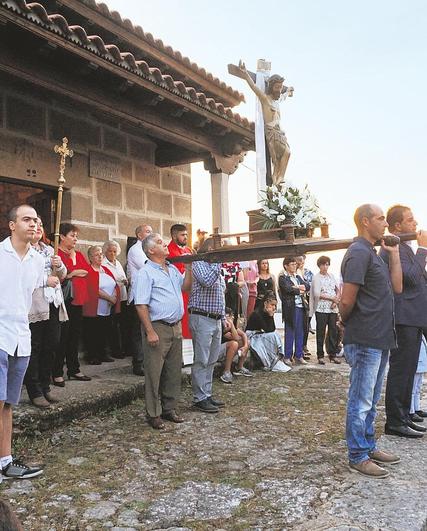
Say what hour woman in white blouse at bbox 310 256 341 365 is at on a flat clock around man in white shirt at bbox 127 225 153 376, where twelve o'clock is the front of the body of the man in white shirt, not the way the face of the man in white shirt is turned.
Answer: The woman in white blouse is roughly at 11 o'clock from the man in white shirt.

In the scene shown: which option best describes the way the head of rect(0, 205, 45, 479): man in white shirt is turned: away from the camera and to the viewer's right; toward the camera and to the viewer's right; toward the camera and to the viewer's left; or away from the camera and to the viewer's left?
toward the camera and to the viewer's right

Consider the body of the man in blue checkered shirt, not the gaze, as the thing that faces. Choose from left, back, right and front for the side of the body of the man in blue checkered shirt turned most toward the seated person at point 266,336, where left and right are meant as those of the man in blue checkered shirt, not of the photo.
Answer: left

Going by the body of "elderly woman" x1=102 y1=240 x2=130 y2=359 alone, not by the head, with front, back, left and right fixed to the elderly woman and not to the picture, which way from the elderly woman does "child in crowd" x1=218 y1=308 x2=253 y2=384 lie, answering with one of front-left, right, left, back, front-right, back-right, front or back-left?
front-left

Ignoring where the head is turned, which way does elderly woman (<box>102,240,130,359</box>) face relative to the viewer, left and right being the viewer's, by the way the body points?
facing the viewer and to the right of the viewer

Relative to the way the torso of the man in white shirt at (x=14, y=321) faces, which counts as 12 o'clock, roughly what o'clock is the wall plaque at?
The wall plaque is roughly at 8 o'clock from the man in white shirt.

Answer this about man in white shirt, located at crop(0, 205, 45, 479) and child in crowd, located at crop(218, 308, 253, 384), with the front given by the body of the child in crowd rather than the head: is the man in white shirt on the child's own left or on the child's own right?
on the child's own right

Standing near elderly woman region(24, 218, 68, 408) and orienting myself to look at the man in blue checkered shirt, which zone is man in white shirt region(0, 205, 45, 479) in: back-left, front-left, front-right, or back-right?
back-right

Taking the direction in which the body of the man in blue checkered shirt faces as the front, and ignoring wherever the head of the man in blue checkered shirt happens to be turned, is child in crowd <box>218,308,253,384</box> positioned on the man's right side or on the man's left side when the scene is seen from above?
on the man's left side
